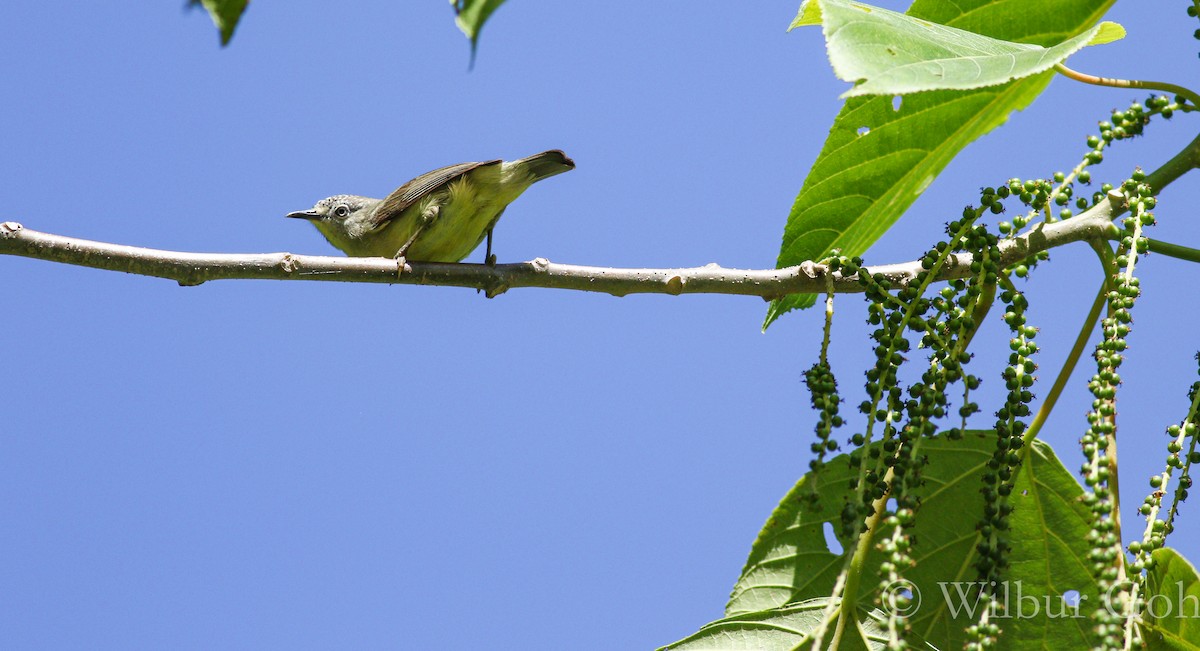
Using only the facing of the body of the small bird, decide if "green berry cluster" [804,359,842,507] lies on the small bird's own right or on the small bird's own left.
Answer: on the small bird's own left

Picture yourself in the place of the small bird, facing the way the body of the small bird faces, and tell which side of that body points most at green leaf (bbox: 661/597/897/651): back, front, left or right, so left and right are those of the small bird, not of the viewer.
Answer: back

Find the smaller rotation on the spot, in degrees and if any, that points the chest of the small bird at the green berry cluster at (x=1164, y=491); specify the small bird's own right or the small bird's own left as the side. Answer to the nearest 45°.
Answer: approximately 135° to the small bird's own left

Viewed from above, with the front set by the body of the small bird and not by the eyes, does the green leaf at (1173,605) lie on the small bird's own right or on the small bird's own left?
on the small bird's own left

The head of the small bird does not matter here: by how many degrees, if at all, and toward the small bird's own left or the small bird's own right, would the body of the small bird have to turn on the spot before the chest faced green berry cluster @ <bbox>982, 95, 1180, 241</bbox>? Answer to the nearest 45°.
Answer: approximately 135° to the small bird's own left

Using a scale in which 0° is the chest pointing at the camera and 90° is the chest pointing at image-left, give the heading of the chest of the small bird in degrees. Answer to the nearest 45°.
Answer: approximately 90°
